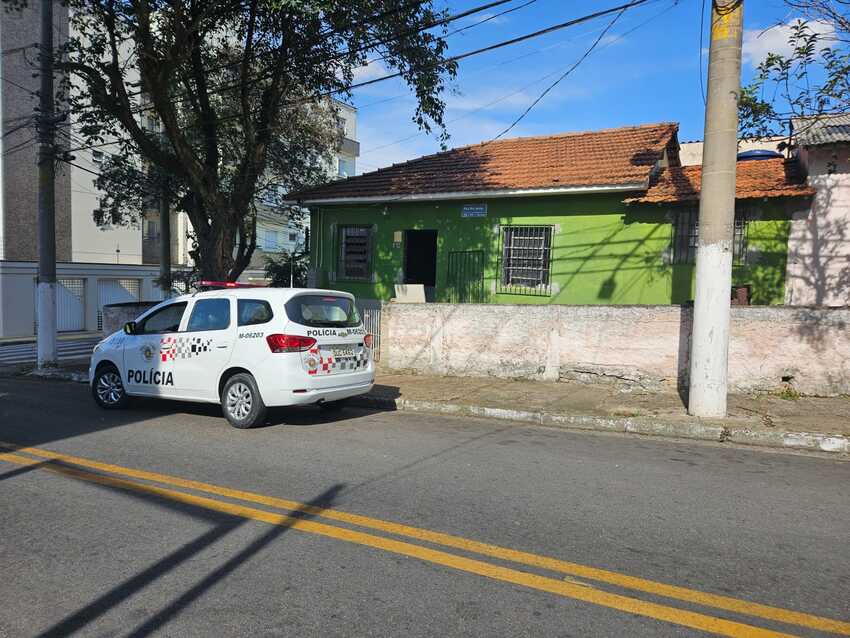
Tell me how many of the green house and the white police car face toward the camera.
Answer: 1

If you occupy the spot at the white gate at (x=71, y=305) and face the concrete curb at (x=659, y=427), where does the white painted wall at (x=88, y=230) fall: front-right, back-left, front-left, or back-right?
back-left

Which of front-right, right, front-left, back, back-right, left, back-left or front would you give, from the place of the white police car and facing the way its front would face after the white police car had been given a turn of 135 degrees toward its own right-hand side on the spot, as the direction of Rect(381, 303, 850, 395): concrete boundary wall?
front

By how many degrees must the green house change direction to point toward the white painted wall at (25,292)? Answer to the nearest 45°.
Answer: approximately 90° to its right

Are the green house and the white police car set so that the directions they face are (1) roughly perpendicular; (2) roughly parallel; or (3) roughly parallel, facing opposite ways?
roughly perpendicular

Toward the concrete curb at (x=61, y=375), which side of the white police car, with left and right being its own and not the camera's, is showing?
front

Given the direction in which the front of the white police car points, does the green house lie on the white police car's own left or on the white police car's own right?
on the white police car's own right

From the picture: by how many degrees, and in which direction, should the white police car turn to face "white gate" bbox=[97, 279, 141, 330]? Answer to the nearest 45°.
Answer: approximately 45° to its right

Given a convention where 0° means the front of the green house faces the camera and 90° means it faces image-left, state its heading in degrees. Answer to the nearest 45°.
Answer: approximately 0°

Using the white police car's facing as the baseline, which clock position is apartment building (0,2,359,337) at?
The apartment building is roughly at 1 o'clock from the white police car.

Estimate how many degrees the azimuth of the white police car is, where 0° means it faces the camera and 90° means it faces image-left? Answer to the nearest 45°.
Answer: approximately 135°
